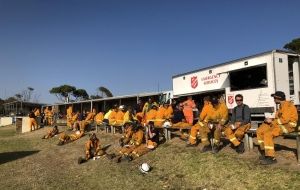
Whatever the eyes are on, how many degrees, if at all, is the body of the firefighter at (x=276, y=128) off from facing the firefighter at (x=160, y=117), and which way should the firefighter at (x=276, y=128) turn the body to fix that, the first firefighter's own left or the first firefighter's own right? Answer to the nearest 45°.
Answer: approximately 45° to the first firefighter's own right

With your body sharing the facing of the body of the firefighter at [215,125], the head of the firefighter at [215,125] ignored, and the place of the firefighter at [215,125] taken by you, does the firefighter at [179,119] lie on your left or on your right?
on your right

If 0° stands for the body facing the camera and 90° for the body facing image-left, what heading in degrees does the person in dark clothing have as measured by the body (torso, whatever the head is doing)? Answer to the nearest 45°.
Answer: approximately 0°

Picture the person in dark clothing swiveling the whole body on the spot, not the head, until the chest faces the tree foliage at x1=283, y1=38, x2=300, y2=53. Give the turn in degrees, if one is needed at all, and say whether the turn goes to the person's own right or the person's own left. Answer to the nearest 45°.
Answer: approximately 180°

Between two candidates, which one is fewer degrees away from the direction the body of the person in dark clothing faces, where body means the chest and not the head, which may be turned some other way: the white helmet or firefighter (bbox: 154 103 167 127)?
the white helmet

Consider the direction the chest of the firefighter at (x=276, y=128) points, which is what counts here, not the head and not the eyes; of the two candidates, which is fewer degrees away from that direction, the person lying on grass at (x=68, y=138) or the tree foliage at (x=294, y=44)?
the person lying on grass
